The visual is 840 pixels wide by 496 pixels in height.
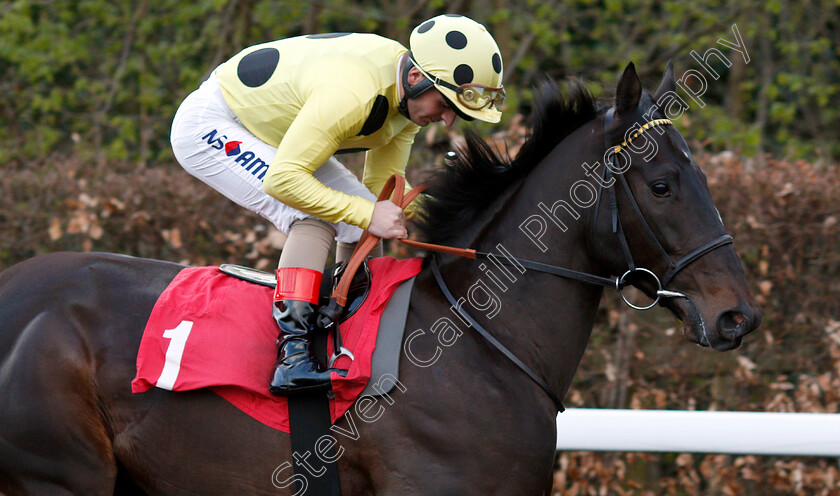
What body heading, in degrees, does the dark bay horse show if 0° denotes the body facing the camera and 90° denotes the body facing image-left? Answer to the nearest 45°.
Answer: approximately 270°

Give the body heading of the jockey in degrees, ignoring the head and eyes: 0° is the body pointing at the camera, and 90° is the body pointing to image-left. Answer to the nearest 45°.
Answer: approximately 270°
